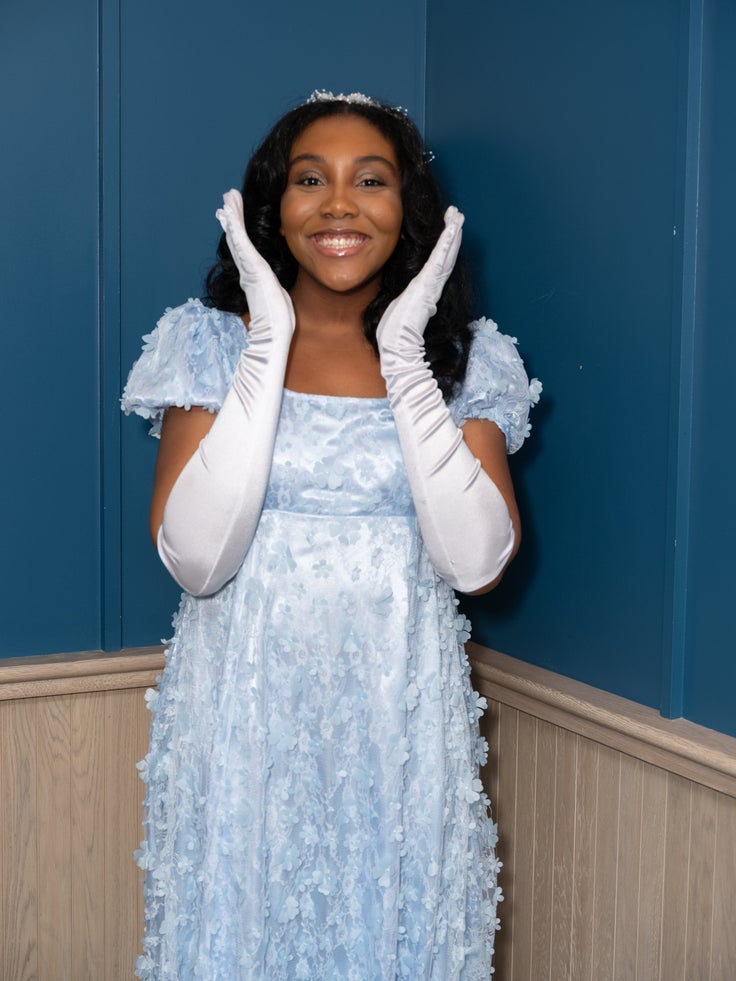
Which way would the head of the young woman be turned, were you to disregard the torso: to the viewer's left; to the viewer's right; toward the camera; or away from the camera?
toward the camera

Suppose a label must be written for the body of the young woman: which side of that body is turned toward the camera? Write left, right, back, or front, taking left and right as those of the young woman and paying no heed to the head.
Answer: front
